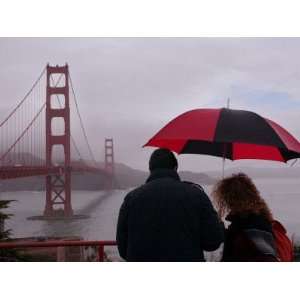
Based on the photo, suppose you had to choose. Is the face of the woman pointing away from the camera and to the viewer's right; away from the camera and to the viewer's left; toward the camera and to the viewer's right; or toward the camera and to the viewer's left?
away from the camera and to the viewer's left

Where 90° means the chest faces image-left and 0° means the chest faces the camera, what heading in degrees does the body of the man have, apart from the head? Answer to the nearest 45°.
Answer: approximately 180°

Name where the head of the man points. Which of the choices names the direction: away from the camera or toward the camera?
away from the camera
